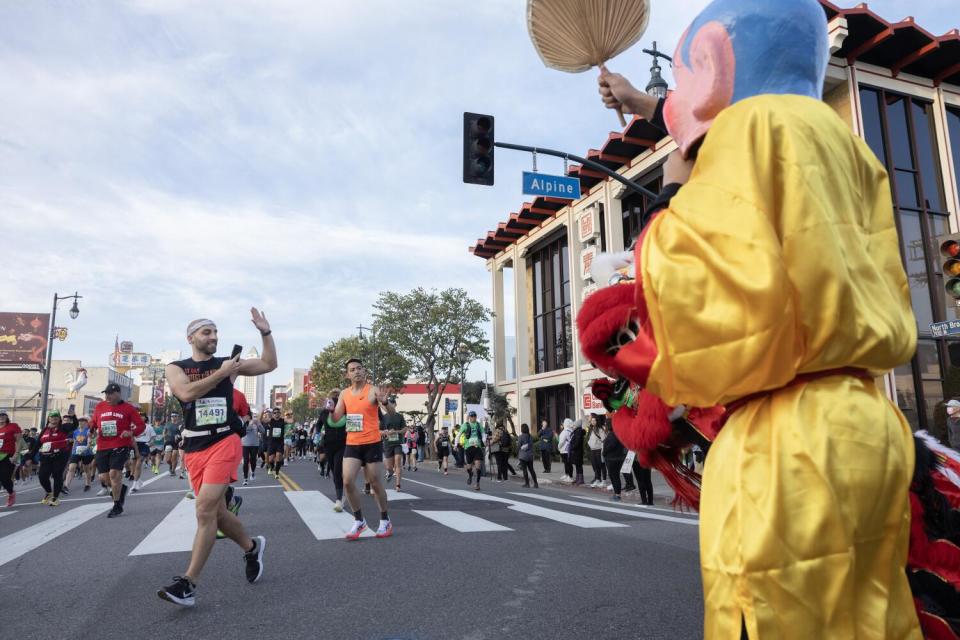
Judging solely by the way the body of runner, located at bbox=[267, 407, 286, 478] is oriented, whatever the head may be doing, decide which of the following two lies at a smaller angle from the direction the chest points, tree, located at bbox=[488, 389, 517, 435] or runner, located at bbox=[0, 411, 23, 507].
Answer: the runner

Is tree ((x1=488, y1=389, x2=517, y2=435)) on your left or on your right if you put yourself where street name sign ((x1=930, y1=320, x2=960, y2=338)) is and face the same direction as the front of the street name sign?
on your right

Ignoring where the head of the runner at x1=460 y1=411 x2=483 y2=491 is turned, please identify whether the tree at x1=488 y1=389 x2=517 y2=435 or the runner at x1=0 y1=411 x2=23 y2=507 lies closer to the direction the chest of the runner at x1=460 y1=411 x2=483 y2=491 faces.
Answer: the runner

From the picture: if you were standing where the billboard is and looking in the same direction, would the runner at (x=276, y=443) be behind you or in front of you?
in front

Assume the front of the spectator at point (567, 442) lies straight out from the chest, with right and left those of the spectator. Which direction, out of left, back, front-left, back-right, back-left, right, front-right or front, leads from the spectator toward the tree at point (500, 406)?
right

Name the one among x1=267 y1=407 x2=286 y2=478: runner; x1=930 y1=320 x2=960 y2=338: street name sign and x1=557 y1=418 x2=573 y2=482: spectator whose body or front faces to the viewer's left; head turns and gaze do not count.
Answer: the spectator

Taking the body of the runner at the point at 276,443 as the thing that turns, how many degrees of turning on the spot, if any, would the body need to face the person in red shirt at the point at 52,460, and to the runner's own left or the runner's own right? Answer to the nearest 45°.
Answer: approximately 45° to the runner's own right

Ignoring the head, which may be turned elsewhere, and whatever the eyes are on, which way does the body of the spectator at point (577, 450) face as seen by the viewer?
to the viewer's left

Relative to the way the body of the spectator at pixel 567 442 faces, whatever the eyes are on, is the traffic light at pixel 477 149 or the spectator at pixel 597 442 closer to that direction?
the traffic light

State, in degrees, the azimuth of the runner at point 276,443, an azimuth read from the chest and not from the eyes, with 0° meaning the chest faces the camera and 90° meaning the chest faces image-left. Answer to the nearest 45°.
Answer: approximately 0°

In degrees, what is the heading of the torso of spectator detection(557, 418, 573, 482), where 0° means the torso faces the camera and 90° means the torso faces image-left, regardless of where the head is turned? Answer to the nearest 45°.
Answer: approximately 90°
